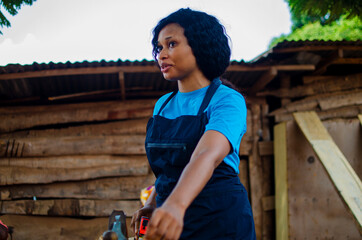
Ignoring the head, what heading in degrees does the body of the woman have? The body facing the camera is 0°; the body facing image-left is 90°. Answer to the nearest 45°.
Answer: approximately 45°

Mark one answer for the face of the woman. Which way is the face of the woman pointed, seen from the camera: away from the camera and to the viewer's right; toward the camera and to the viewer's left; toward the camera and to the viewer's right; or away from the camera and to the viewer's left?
toward the camera and to the viewer's left

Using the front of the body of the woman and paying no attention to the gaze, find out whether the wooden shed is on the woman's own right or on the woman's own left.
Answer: on the woman's own right
